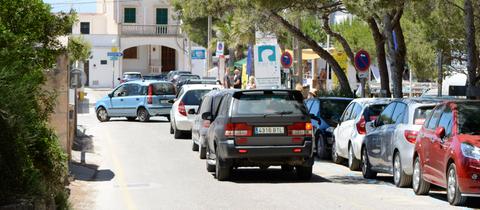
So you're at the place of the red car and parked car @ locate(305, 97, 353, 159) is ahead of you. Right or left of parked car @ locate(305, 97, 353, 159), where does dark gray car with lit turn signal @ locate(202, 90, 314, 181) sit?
left

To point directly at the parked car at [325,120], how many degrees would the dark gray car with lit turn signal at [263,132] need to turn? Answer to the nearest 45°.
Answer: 0° — it already faces it

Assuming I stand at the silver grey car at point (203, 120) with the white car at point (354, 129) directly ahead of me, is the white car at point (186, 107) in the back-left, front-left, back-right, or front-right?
back-left

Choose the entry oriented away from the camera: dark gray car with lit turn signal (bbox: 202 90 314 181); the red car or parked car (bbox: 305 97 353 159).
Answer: dark gray car with lit turn signal (bbox: 202 90 314 181)

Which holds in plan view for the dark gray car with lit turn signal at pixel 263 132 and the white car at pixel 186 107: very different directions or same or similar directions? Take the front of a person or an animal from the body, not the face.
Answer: same or similar directions

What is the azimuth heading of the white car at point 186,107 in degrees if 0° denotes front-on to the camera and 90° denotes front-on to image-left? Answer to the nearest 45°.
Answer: approximately 180°

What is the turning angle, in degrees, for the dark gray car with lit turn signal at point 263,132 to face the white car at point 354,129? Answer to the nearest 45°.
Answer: approximately 45° to its right

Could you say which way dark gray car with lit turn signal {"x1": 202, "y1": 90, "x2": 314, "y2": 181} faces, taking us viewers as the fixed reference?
facing away from the viewer

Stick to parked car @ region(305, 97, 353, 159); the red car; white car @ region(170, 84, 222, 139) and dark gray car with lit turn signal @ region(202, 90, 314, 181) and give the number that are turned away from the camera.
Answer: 2

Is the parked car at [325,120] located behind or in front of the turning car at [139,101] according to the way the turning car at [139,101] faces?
behind
